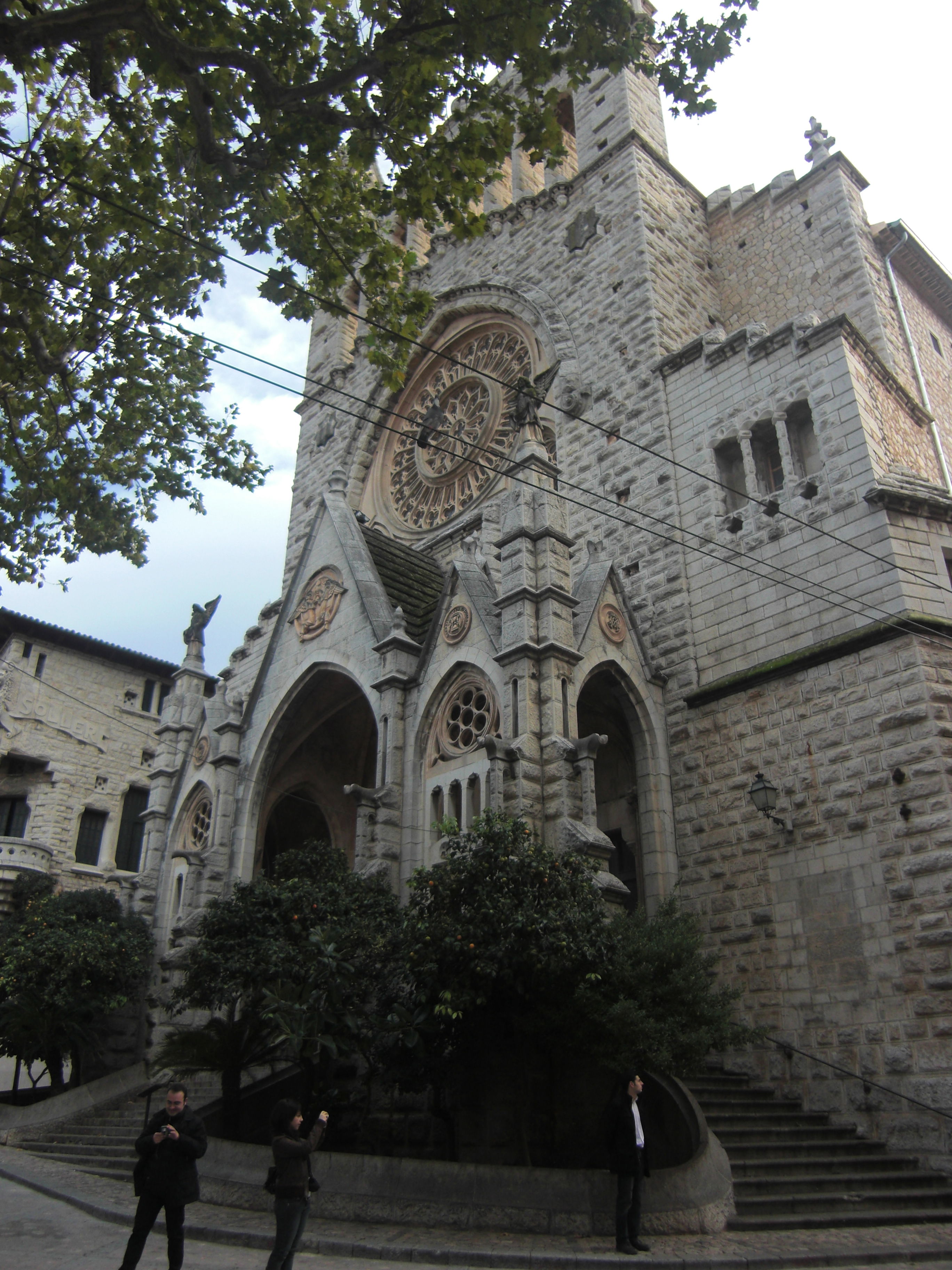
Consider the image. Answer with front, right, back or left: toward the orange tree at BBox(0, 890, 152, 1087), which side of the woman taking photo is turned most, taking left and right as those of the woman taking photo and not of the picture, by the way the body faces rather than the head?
left

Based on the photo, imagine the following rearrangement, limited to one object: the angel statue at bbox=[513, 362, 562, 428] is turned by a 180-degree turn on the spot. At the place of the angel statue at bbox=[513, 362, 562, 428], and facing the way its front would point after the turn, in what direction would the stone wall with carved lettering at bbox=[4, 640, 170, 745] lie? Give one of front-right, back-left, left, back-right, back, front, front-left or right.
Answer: left

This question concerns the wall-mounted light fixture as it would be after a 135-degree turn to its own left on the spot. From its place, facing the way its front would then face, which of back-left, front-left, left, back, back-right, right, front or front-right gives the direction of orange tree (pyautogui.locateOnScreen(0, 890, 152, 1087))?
back

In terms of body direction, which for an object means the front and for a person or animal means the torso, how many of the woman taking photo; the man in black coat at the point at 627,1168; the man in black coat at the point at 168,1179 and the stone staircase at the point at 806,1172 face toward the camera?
2

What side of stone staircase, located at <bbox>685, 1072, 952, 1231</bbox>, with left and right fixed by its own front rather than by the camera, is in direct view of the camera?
front

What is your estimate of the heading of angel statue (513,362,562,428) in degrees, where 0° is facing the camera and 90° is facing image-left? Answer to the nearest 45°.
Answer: approximately 45°

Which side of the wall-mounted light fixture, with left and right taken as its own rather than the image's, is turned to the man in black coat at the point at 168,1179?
front

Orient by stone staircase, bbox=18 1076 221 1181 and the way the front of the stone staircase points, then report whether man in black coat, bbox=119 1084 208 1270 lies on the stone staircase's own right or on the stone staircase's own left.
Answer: on the stone staircase's own left
